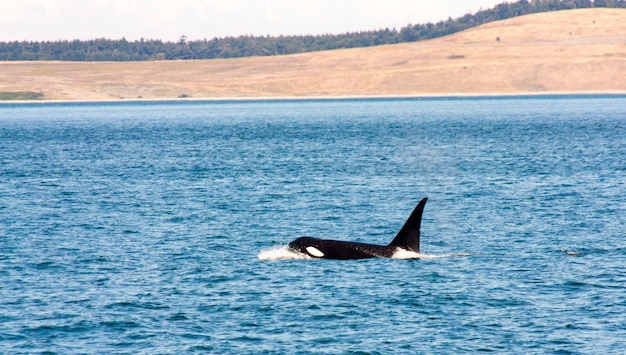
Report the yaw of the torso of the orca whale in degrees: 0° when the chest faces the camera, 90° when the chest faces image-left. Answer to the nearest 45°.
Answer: approximately 90°

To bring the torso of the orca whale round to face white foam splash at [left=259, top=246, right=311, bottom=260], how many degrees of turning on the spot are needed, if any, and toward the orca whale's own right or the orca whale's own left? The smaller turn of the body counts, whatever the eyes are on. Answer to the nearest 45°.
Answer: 0° — it already faces it
